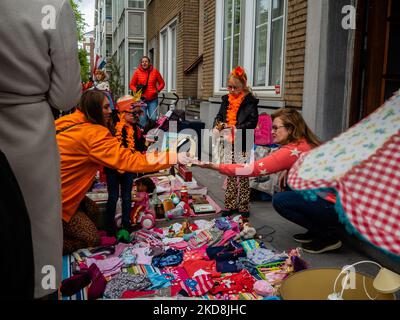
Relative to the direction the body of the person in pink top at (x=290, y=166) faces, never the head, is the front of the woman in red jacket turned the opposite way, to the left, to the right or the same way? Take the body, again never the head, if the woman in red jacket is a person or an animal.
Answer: to the left

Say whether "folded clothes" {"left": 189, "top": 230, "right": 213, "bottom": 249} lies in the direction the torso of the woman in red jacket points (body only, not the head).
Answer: yes

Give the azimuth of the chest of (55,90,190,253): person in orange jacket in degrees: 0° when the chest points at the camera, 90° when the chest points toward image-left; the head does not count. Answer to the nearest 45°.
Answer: approximately 270°

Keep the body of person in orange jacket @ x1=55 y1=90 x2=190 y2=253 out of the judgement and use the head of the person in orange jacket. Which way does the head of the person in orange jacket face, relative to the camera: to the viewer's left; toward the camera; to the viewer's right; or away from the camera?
to the viewer's right

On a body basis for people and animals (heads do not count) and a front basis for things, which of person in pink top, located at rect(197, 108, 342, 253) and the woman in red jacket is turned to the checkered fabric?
the woman in red jacket

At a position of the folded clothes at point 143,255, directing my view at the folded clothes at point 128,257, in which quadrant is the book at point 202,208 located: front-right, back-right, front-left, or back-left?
back-right

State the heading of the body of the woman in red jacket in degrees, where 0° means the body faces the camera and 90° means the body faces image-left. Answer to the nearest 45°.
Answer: approximately 0°

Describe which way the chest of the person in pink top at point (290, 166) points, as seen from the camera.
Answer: to the viewer's left
